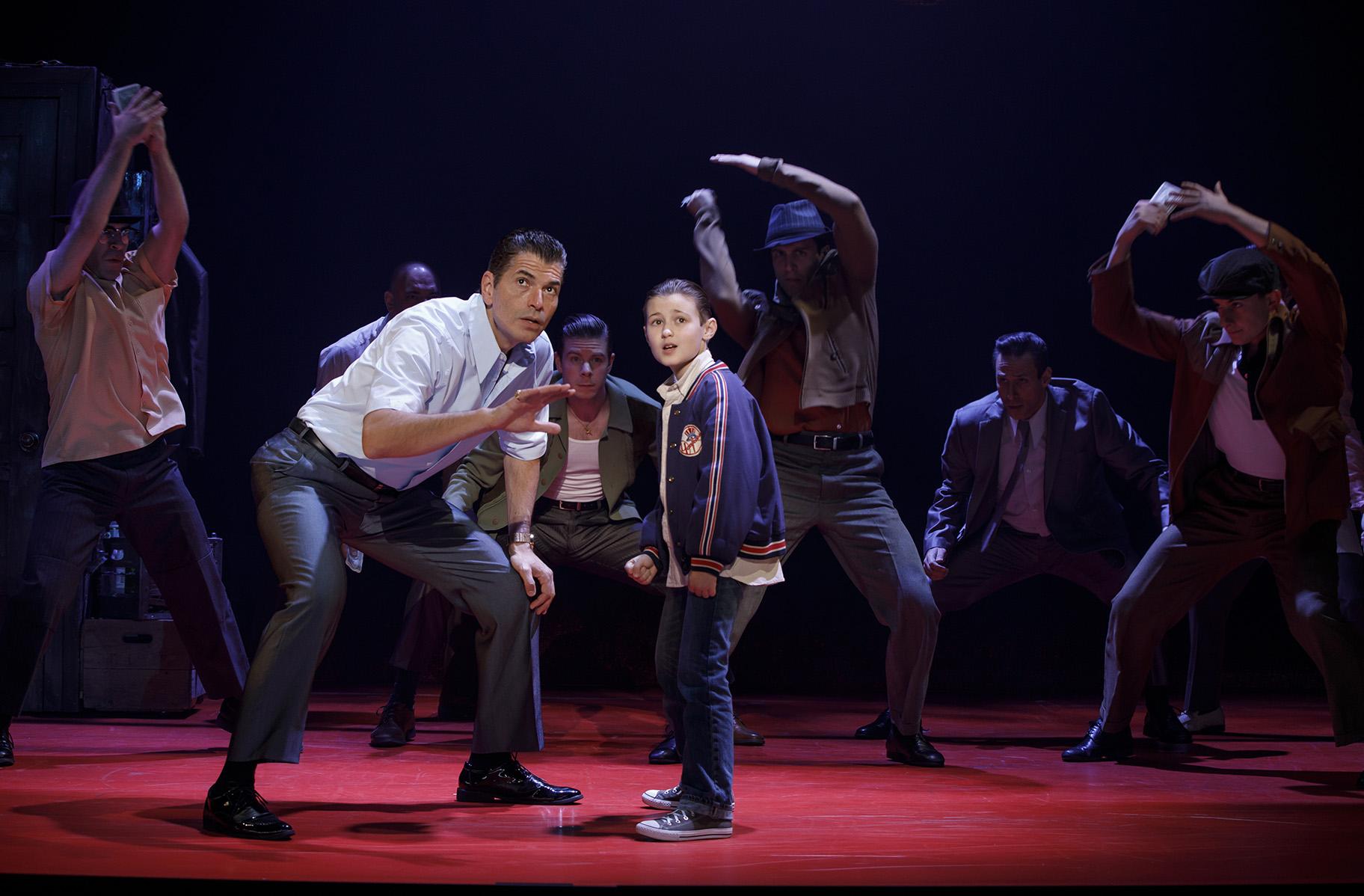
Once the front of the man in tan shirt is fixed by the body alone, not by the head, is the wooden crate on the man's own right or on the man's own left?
on the man's own left

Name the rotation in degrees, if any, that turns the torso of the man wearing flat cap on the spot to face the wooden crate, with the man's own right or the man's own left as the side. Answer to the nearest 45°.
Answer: approximately 45° to the man's own right

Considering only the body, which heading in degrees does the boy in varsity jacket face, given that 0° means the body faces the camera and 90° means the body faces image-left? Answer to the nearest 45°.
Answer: approximately 45°

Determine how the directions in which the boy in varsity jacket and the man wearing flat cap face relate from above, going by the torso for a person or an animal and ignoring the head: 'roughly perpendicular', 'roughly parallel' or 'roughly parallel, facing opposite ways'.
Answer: roughly parallel

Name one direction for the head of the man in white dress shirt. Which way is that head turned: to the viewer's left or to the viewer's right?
to the viewer's right

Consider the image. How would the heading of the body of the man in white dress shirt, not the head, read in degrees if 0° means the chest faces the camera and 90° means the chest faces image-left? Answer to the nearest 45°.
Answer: approximately 315°

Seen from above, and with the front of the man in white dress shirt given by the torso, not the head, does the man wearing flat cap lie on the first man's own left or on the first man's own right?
on the first man's own left

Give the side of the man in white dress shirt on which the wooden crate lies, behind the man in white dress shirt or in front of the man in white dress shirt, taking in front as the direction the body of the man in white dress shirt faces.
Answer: behind

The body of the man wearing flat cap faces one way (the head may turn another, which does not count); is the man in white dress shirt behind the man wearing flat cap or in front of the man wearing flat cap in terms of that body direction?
in front

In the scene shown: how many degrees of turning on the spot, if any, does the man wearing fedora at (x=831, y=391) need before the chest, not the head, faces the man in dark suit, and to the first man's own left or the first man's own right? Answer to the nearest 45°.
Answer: approximately 135° to the first man's own left

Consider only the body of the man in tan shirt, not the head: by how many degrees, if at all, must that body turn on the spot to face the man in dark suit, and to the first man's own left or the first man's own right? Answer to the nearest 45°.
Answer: approximately 45° to the first man's own left

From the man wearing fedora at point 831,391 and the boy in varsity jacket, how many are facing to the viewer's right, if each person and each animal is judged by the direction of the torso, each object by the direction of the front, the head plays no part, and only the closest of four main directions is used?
0

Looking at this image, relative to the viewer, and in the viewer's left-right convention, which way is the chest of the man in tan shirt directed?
facing the viewer and to the right of the viewer

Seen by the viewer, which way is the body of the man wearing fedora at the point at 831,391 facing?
toward the camera

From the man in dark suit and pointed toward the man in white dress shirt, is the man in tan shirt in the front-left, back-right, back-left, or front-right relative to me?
front-right

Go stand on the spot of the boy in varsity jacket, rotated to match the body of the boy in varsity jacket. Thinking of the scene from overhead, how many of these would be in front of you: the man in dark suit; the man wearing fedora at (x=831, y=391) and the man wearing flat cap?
0

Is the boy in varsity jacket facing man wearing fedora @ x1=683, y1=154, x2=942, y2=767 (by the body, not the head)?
no
